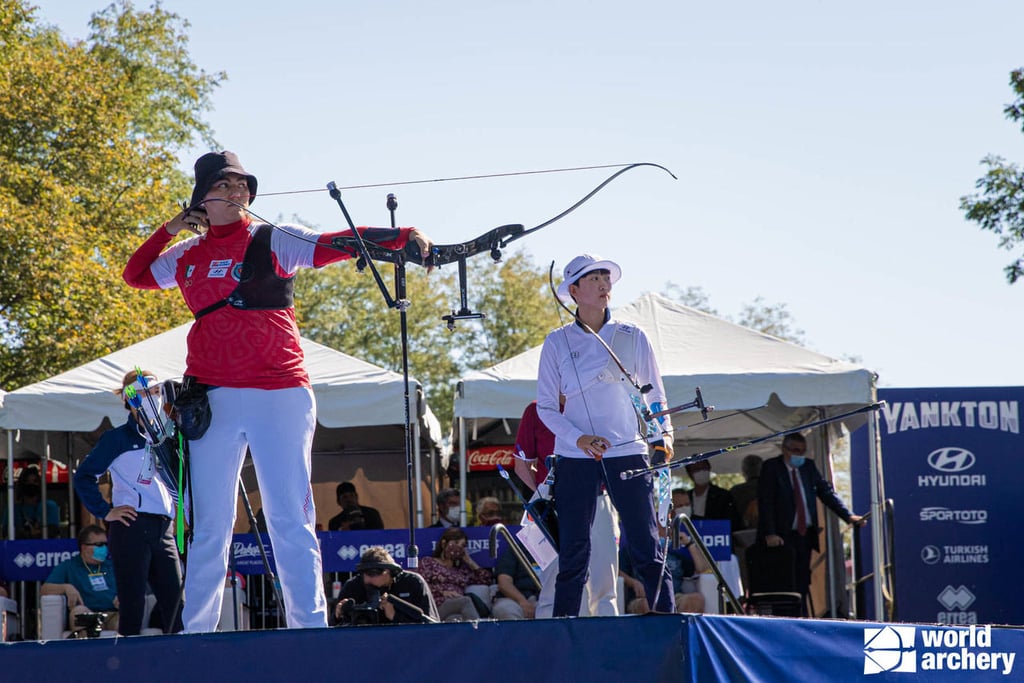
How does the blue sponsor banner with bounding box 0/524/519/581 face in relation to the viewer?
toward the camera

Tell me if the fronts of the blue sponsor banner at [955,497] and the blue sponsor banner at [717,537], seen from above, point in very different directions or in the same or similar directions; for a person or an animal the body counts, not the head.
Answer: same or similar directions

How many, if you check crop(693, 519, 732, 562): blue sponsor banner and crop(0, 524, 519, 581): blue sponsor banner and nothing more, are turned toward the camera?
2

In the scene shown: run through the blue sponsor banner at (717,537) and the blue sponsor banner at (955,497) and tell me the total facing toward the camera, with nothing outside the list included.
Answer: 2

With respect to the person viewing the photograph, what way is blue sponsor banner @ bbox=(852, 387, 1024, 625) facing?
facing the viewer

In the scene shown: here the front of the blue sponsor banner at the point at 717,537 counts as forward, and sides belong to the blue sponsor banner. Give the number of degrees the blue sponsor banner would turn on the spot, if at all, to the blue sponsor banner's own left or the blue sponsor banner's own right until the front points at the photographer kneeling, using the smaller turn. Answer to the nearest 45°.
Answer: approximately 45° to the blue sponsor banner's own right

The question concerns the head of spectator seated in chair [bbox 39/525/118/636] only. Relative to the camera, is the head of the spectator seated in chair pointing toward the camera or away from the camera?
toward the camera

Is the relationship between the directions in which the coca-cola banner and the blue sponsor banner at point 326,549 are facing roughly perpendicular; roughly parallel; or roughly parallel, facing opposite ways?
roughly parallel

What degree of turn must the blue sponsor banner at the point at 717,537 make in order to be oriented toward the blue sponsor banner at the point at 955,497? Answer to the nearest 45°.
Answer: approximately 135° to its left

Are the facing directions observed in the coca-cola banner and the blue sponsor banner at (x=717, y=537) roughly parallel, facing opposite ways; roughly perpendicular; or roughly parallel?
roughly parallel

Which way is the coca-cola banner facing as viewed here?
toward the camera
